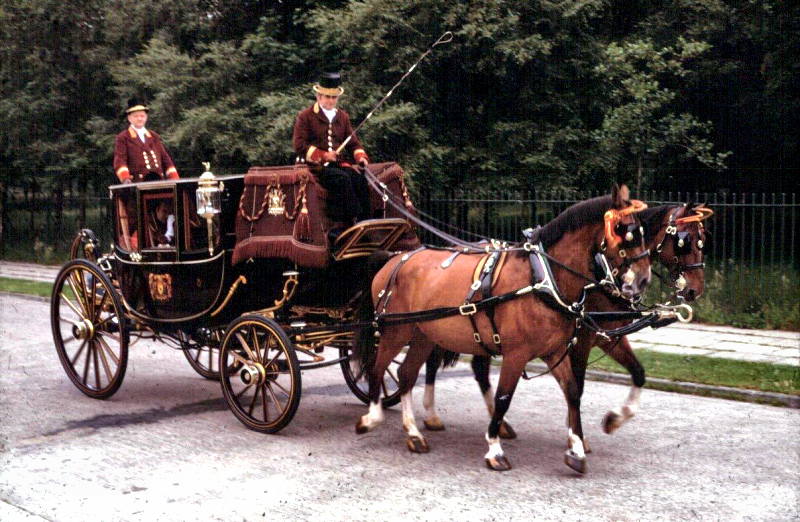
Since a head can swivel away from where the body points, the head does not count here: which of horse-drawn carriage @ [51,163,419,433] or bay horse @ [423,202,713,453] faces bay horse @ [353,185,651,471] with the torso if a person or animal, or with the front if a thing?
the horse-drawn carriage

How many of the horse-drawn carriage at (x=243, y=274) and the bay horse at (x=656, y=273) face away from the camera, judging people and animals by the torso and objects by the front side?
0

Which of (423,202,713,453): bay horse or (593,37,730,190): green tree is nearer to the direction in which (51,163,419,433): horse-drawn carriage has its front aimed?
the bay horse

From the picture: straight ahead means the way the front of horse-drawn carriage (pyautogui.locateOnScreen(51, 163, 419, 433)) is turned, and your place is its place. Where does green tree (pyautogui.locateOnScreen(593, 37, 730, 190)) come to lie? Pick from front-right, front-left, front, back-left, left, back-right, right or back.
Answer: left

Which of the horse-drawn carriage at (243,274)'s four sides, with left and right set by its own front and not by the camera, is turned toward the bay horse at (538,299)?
front

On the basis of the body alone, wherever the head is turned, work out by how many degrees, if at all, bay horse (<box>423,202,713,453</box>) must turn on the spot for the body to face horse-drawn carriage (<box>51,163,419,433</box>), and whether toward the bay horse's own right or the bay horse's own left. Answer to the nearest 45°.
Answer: approximately 135° to the bay horse's own right

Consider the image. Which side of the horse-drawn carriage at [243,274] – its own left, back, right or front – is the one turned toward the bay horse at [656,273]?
front

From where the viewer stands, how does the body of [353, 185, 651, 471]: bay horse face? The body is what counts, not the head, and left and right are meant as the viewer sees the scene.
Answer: facing the viewer and to the right of the viewer

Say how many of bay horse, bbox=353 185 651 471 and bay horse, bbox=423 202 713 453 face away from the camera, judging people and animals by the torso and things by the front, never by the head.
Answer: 0
